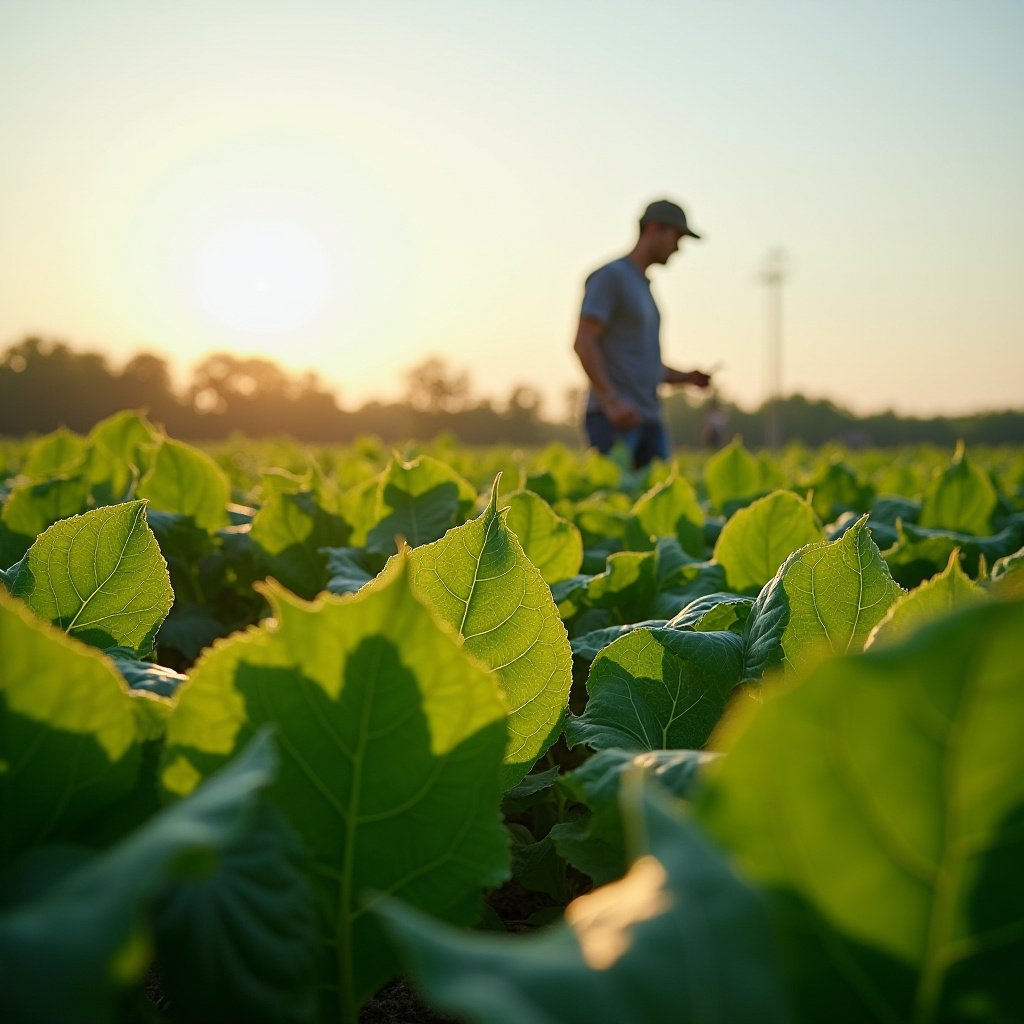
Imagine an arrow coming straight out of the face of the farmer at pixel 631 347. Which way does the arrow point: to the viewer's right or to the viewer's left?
to the viewer's right

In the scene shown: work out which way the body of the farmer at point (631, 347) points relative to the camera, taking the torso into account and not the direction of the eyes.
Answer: to the viewer's right
